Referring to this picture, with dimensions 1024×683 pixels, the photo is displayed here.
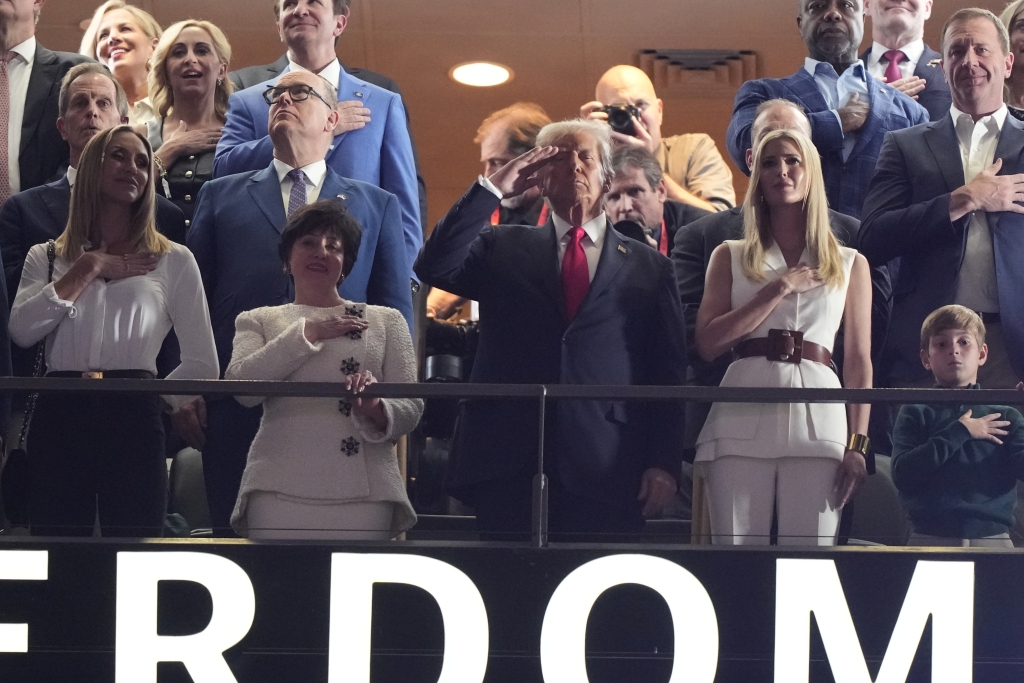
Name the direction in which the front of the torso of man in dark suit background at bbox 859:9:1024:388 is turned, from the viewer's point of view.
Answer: toward the camera

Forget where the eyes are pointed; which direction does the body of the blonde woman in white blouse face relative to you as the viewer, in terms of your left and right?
facing the viewer

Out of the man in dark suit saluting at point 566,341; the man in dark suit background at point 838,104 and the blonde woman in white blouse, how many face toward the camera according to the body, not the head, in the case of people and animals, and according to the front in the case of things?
3

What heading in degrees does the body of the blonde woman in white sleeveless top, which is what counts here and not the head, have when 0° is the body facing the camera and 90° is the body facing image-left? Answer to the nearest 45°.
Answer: approximately 0°

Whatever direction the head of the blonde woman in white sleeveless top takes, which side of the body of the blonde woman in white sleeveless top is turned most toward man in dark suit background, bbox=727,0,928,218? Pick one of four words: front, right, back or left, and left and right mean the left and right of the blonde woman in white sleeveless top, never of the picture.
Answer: back

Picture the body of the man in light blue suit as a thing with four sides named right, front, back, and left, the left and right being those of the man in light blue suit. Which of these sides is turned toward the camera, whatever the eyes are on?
front

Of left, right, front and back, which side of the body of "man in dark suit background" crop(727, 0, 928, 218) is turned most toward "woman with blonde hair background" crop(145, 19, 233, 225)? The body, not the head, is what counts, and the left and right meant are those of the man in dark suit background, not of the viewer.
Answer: right

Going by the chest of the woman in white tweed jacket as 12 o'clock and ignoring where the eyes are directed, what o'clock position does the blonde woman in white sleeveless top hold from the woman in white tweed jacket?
The blonde woman in white sleeveless top is roughly at 9 o'clock from the woman in white tweed jacket.

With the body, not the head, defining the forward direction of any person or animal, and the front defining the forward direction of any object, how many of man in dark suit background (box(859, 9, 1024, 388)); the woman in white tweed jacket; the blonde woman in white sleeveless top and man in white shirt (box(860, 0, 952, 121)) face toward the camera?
4
